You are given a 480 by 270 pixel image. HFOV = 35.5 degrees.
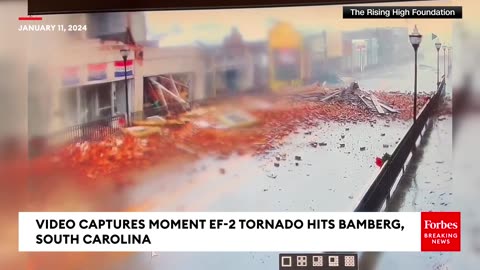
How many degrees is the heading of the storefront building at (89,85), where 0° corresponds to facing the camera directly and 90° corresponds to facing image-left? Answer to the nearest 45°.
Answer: approximately 315°
